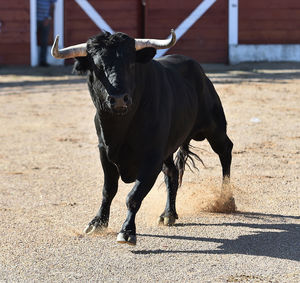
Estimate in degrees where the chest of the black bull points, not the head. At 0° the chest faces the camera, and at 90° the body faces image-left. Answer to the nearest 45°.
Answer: approximately 45°

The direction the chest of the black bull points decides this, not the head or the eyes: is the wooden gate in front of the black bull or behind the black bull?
behind
